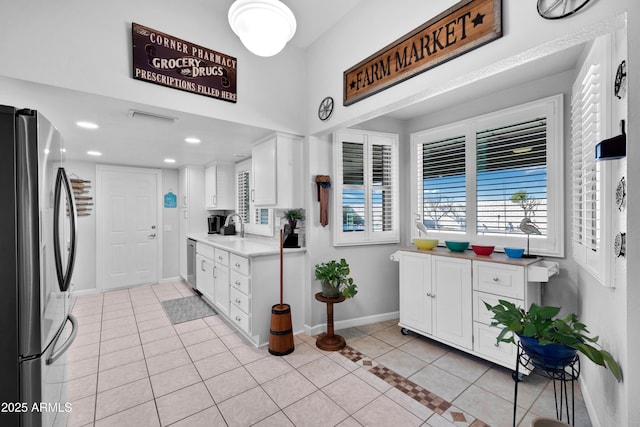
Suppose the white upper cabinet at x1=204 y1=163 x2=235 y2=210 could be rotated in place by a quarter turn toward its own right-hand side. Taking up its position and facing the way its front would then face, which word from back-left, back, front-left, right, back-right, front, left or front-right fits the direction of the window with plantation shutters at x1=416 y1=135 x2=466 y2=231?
back

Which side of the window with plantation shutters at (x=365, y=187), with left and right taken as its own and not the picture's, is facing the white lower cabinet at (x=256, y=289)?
right

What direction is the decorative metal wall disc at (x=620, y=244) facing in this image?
to the viewer's left

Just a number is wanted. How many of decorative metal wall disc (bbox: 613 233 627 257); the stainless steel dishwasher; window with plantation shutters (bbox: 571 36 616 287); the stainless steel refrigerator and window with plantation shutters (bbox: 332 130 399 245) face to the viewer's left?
3

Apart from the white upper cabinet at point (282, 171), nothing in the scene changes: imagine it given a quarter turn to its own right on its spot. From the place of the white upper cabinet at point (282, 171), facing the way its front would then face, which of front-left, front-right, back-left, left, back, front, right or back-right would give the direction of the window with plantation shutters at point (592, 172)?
back

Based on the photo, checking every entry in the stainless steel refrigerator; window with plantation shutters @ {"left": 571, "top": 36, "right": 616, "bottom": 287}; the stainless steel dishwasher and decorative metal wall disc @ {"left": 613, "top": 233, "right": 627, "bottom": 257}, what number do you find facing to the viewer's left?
3

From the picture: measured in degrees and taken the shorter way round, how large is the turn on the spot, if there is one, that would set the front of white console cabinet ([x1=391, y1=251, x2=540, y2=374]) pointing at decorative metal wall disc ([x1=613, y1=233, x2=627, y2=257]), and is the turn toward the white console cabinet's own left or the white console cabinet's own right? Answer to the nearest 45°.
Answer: approximately 90° to the white console cabinet's own left

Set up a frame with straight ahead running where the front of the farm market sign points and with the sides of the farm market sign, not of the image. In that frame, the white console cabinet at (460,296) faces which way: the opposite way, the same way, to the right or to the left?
the same way

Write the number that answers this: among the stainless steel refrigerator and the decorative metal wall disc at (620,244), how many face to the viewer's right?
1

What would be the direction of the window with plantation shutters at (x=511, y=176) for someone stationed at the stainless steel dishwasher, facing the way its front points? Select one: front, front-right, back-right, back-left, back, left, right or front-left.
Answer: back-left

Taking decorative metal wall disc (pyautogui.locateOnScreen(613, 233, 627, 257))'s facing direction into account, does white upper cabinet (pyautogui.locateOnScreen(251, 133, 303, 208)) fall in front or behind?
in front

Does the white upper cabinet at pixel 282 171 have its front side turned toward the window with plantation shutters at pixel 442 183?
no

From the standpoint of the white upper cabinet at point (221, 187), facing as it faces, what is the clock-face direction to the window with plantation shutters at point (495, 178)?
The window with plantation shutters is roughly at 9 o'clock from the white upper cabinet.
